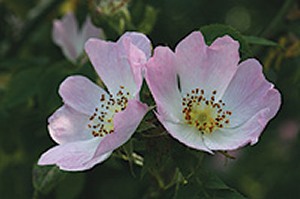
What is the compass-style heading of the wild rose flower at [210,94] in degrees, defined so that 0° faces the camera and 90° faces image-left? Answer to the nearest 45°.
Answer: approximately 0°

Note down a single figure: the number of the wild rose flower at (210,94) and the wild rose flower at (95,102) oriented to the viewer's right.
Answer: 0

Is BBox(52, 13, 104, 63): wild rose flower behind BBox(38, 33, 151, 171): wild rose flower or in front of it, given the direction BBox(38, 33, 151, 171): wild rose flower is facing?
behind

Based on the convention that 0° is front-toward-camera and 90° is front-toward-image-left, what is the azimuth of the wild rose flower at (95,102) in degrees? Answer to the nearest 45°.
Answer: approximately 45°

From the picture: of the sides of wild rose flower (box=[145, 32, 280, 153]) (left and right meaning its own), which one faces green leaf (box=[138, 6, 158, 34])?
back
